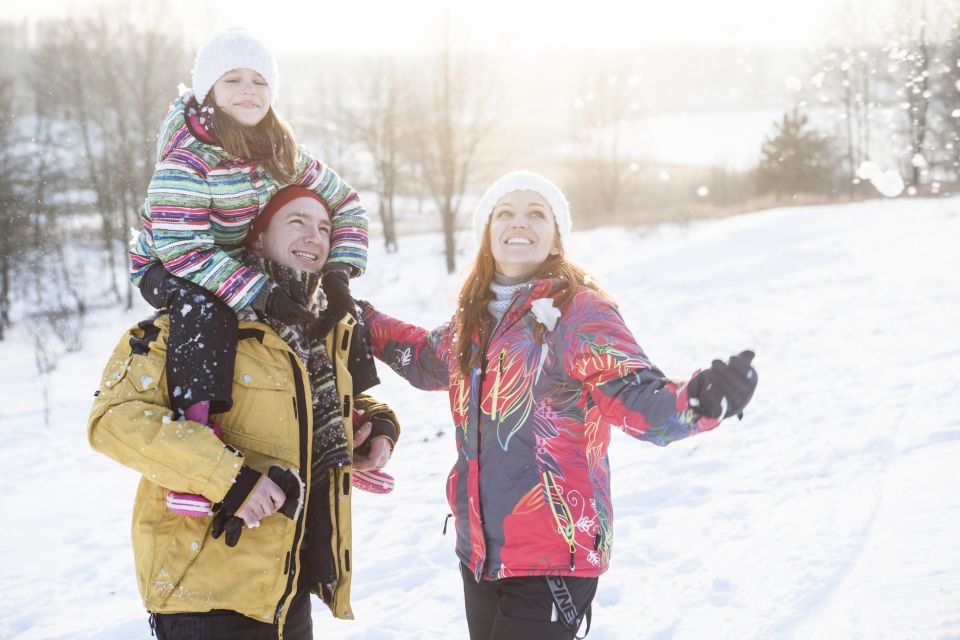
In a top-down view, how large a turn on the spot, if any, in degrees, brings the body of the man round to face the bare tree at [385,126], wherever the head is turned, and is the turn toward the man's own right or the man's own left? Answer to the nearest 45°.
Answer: approximately 135° to the man's own left

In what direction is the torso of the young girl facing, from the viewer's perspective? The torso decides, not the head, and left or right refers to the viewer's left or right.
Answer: facing the viewer and to the right of the viewer

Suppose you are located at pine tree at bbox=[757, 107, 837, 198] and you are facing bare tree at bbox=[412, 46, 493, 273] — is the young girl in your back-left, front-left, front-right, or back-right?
front-left

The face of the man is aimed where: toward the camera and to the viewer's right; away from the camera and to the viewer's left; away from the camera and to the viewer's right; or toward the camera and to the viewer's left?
toward the camera and to the viewer's right

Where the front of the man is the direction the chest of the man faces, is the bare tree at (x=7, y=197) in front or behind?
behind

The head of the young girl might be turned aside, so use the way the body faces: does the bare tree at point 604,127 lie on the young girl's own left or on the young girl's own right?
on the young girl's own left

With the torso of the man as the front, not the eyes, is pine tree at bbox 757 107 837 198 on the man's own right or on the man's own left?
on the man's own left

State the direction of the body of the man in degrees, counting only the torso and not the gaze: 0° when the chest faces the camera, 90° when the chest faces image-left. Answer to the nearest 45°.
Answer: approximately 315°
